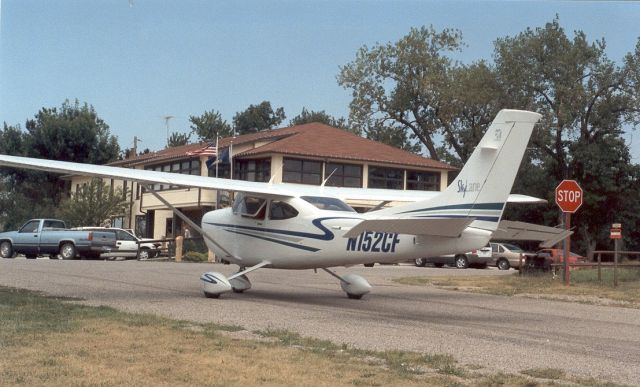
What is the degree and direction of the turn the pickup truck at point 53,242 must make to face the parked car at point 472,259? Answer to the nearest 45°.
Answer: approximately 135° to its right

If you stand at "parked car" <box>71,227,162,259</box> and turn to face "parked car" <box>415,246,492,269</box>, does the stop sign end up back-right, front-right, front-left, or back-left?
front-right

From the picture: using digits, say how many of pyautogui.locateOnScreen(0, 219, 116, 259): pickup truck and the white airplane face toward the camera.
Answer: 0

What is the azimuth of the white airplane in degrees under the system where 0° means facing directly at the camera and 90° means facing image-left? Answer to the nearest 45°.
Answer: approximately 135°

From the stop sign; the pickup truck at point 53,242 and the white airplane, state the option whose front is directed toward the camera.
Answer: the stop sign

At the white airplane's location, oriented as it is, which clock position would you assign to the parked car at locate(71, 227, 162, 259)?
The parked car is roughly at 1 o'clock from the white airplane.

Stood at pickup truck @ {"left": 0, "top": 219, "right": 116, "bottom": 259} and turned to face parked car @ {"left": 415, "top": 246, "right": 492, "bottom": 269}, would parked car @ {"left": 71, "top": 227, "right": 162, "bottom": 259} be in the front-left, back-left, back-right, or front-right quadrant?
front-left

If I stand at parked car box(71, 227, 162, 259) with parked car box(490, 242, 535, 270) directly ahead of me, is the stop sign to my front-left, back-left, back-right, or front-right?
front-right

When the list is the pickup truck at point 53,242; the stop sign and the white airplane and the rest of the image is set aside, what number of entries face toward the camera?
1

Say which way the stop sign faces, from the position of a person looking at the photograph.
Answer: facing the viewer

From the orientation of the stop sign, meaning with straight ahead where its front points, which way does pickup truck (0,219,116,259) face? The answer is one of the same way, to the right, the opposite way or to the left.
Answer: to the right

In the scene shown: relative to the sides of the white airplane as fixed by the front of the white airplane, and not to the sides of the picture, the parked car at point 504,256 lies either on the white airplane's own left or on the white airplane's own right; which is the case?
on the white airplane's own right

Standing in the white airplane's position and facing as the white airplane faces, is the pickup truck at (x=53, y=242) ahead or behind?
ahead
